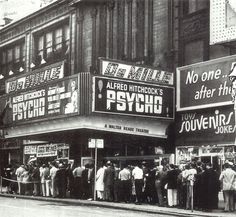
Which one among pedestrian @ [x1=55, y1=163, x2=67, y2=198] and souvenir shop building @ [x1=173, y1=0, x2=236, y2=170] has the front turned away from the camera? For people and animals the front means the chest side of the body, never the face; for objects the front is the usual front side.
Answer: the pedestrian

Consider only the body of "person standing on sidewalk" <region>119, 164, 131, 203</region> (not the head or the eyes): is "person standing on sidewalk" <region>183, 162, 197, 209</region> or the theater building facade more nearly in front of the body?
the theater building facade

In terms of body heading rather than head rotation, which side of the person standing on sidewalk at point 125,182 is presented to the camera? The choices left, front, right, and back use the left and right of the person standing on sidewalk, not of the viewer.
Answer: back

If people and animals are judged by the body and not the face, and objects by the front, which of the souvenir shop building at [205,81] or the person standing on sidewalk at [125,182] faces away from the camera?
the person standing on sidewalk

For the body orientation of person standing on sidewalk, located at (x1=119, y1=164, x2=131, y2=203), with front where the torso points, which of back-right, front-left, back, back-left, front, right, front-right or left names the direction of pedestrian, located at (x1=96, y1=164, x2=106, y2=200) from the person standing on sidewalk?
front-left

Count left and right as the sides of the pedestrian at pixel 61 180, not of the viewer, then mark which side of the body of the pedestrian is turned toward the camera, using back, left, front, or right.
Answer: back

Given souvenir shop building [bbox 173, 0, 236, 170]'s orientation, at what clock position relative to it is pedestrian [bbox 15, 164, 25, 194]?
The pedestrian is roughly at 2 o'clock from the souvenir shop building.

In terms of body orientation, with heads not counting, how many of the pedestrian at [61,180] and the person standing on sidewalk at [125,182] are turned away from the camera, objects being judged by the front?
2

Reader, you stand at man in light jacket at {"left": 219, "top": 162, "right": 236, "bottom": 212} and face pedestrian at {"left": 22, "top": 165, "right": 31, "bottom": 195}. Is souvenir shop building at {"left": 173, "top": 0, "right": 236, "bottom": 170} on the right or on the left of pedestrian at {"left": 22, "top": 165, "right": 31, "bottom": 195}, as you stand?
right

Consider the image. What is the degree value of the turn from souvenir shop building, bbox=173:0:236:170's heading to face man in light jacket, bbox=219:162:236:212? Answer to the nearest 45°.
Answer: approximately 45° to its left

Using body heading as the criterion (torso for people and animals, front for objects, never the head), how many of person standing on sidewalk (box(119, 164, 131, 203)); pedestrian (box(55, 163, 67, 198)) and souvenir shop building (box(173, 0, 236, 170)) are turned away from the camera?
2

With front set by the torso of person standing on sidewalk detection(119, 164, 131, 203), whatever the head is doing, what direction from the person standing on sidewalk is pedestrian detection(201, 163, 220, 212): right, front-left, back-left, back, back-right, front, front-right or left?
back-right
